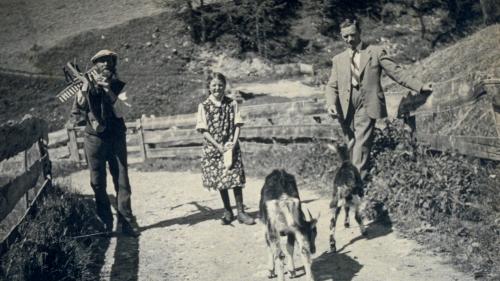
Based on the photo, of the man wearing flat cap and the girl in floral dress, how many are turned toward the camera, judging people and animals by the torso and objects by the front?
2

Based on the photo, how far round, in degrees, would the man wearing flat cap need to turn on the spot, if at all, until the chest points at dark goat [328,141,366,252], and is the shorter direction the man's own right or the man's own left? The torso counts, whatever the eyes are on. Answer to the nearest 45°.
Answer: approximately 45° to the man's own left

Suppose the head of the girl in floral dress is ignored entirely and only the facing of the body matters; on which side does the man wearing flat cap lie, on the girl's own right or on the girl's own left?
on the girl's own right

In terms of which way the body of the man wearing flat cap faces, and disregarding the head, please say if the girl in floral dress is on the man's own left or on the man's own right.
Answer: on the man's own left

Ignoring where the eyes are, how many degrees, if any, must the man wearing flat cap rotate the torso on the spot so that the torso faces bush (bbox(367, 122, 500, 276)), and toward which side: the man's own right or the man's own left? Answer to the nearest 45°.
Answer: approximately 45° to the man's own left

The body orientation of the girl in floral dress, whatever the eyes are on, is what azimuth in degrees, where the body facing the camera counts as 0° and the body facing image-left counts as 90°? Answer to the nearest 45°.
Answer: approximately 0°
